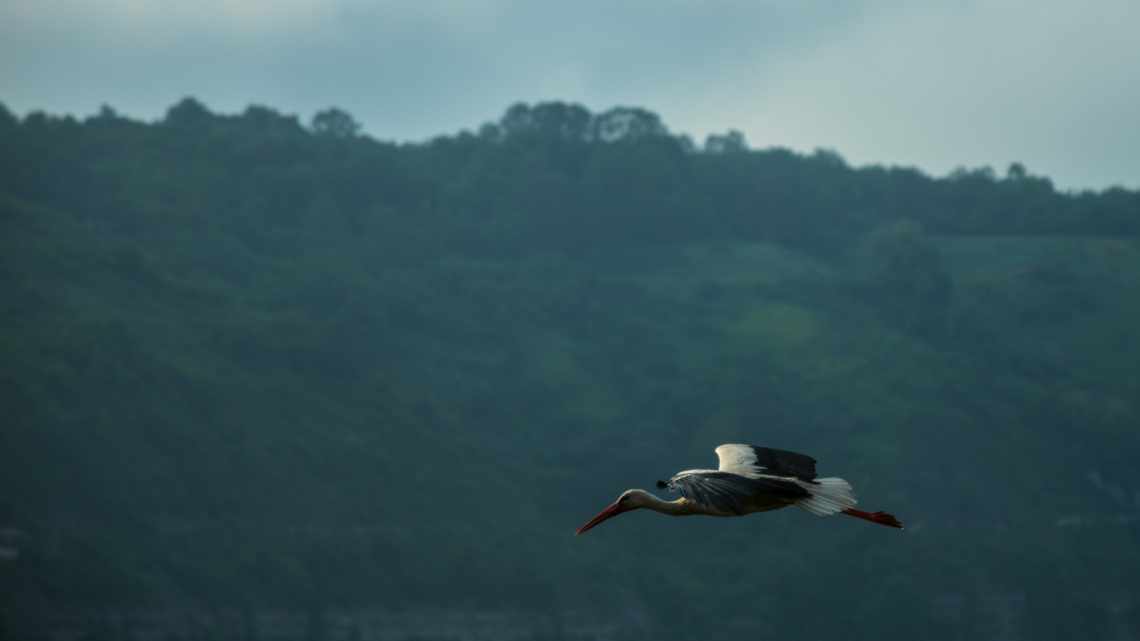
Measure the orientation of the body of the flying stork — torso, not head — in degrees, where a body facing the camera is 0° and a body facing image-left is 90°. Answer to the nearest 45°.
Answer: approximately 90°
